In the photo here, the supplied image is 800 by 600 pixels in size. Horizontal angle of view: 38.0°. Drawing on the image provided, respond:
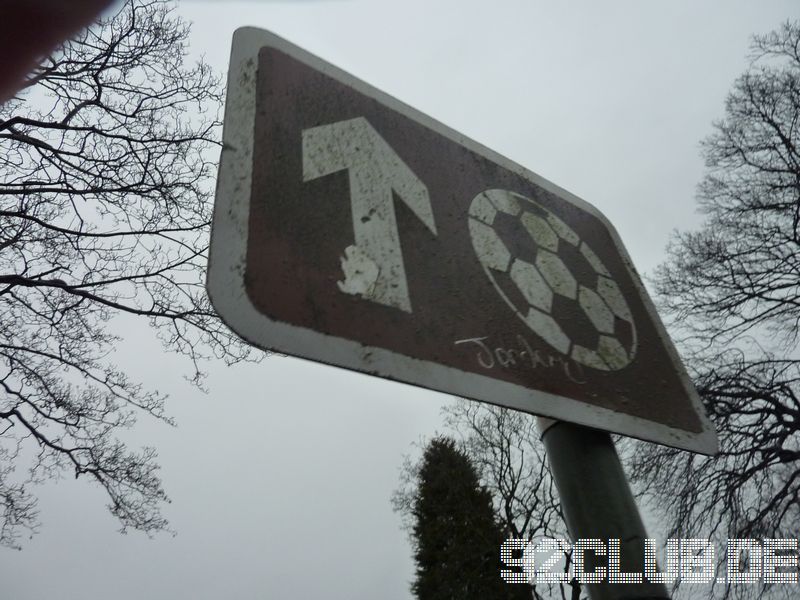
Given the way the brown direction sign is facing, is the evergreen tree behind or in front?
behind
